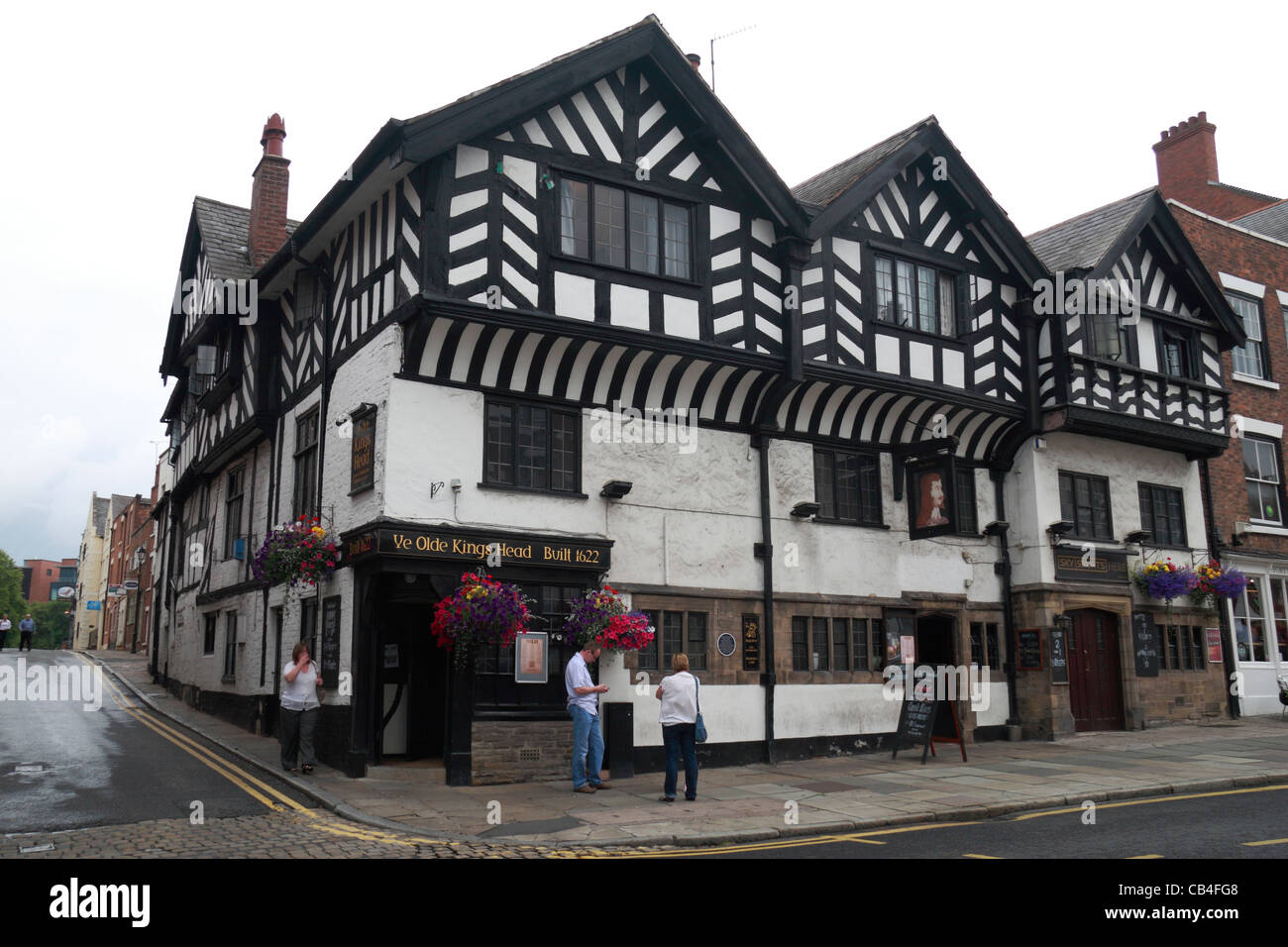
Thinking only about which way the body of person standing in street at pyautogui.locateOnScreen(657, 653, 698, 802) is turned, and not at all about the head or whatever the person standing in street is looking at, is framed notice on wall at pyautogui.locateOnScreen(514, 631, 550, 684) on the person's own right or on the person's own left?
on the person's own left

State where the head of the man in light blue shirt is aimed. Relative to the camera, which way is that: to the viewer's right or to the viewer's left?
to the viewer's right

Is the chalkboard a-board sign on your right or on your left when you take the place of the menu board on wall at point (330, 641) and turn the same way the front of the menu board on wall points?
on your left

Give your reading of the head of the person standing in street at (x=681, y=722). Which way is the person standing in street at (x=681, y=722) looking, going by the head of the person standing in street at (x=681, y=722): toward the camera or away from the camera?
away from the camera

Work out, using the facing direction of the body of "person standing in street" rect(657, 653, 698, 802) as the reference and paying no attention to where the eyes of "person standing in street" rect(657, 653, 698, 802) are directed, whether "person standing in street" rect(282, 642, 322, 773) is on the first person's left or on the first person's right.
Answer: on the first person's left

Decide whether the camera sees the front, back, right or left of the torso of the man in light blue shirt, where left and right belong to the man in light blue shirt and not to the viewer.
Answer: right

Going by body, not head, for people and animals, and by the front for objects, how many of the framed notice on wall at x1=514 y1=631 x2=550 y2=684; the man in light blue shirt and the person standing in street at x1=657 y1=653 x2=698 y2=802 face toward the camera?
1

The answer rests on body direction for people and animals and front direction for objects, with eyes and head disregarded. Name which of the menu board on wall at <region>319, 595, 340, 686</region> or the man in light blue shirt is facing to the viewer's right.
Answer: the man in light blue shirt

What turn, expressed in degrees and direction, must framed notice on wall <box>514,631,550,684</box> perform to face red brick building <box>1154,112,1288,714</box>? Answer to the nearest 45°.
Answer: approximately 135° to its left

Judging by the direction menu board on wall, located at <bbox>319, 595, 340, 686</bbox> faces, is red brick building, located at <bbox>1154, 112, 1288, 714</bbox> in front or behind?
behind

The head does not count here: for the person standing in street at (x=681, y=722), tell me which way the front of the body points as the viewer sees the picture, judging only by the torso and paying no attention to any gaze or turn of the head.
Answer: away from the camera

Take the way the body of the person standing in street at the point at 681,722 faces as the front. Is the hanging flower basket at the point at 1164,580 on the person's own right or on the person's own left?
on the person's own right
